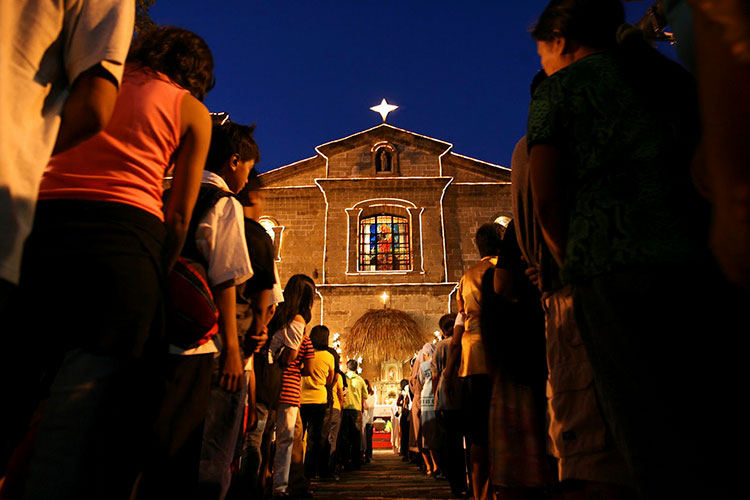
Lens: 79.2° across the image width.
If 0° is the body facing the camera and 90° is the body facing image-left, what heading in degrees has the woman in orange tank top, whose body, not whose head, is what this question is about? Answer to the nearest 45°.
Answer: approximately 225°

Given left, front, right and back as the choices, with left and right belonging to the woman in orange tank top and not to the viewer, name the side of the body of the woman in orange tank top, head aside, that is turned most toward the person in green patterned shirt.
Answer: right

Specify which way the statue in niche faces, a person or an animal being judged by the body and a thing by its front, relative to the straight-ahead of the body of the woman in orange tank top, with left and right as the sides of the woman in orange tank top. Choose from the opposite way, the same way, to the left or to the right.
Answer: the opposite way

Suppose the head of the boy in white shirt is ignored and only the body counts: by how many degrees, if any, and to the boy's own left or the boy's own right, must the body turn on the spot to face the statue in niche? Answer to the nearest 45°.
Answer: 0° — they already face it

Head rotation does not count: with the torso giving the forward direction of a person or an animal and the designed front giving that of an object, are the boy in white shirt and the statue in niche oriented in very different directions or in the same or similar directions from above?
very different directions

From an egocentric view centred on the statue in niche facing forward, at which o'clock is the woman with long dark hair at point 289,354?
The woman with long dark hair is roughly at 12 o'clock from the statue in niche.

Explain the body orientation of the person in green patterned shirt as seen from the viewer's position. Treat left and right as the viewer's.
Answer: facing away from the viewer and to the left of the viewer

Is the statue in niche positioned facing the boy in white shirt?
yes

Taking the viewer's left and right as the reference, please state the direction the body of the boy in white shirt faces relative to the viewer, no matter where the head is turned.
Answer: facing away from the viewer and to the right of the viewer

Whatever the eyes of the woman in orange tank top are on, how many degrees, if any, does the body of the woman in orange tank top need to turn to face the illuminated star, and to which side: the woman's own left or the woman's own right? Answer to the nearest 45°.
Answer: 0° — they already face it

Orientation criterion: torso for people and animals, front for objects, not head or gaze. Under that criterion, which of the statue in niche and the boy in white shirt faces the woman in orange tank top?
the statue in niche
